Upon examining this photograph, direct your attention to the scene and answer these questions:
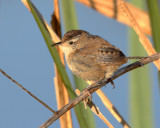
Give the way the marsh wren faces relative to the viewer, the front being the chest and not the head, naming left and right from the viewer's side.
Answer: facing to the left of the viewer

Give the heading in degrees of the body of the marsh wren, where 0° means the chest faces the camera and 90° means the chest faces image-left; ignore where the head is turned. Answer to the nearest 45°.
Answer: approximately 90°
